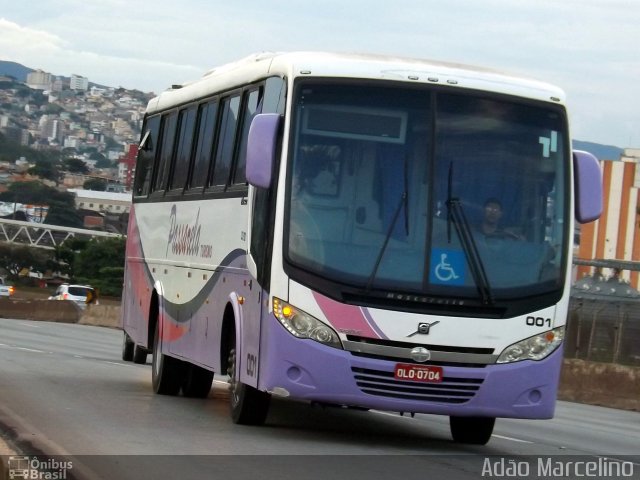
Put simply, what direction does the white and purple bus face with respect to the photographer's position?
facing the viewer and to the right of the viewer

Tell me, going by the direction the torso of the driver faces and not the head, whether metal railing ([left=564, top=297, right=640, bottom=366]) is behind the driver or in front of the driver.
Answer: behind

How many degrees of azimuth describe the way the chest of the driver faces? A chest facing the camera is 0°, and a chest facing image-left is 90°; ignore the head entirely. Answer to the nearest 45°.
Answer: approximately 0°

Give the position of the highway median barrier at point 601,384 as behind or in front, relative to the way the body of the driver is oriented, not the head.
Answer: behind
